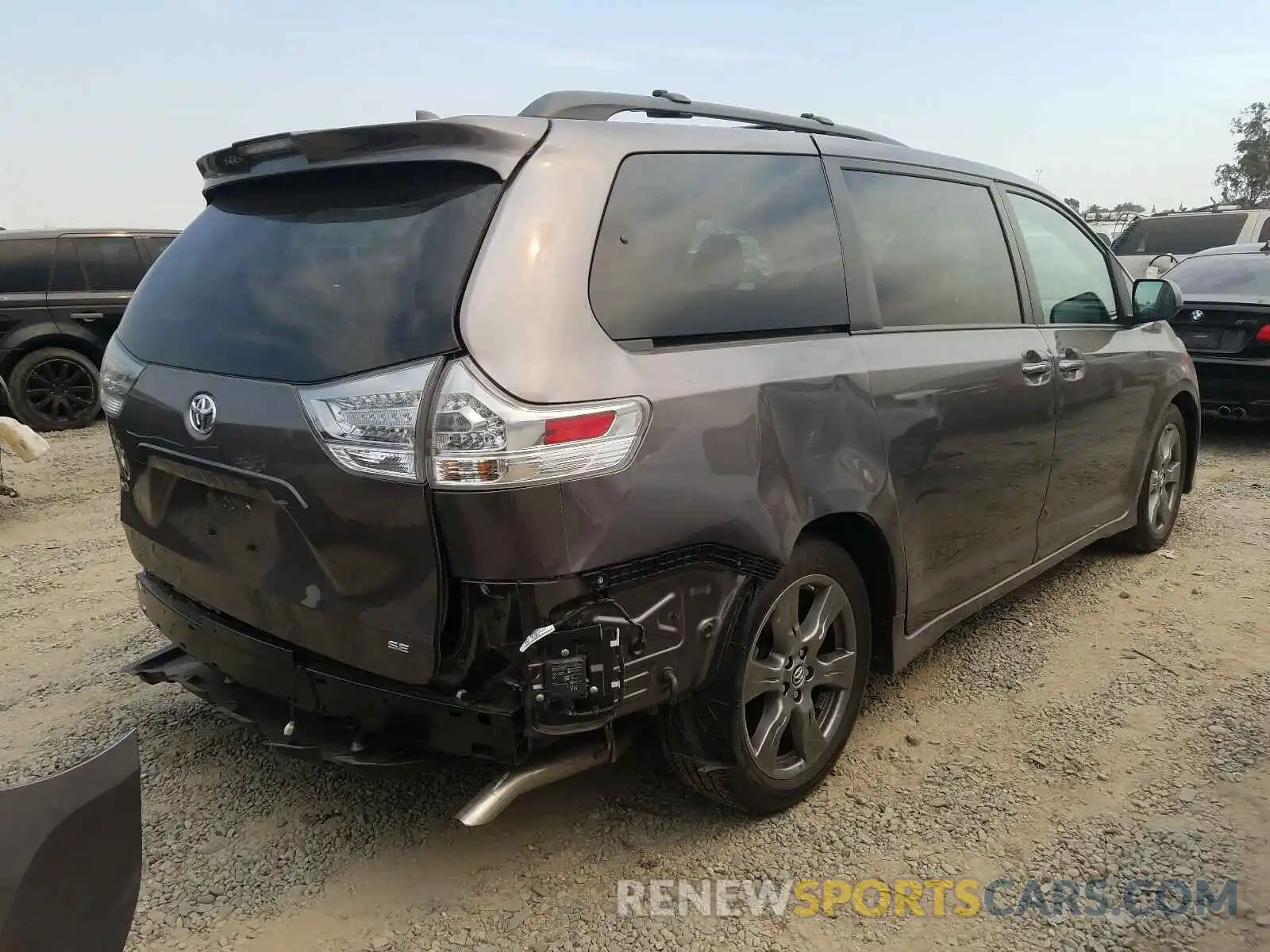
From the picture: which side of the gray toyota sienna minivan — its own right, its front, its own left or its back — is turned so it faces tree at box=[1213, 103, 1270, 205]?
front

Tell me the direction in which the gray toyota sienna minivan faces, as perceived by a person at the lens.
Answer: facing away from the viewer and to the right of the viewer

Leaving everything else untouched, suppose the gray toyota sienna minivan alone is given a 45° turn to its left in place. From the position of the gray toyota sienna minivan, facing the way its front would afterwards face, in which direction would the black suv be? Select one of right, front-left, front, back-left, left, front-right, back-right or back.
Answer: front-left
